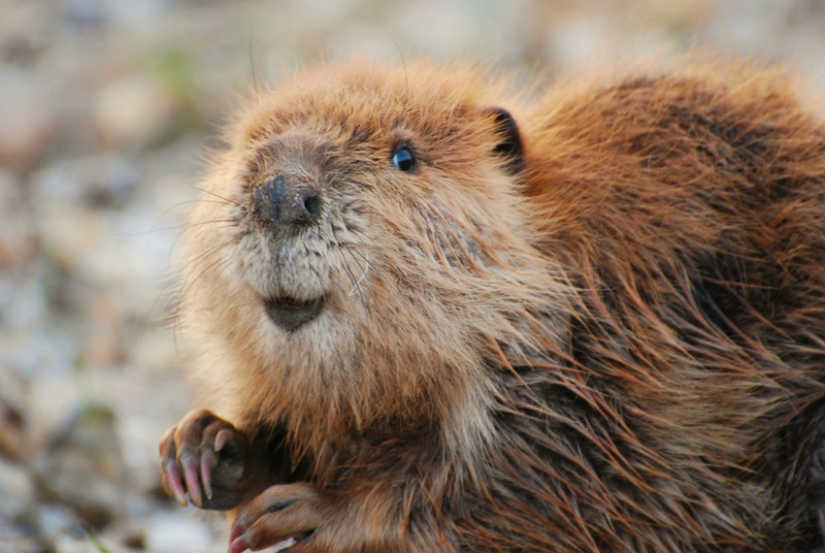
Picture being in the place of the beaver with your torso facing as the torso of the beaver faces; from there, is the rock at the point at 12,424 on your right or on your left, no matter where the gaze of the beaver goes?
on your right

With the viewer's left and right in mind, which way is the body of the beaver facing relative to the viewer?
facing the viewer and to the left of the viewer

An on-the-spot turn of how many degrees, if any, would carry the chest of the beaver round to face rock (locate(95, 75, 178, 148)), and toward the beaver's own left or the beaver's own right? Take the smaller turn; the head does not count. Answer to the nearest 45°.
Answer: approximately 90° to the beaver's own right

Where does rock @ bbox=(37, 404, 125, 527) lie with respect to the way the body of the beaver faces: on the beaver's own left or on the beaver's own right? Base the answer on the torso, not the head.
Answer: on the beaver's own right
